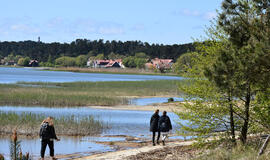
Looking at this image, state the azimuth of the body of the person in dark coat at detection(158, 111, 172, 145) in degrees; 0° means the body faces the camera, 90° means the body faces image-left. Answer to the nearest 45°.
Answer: approximately 180°

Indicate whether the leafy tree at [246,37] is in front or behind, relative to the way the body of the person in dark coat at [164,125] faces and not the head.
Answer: behind
